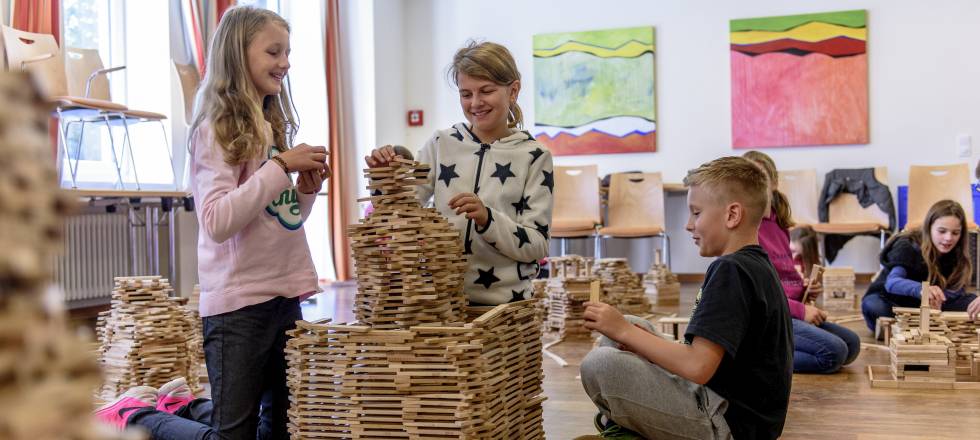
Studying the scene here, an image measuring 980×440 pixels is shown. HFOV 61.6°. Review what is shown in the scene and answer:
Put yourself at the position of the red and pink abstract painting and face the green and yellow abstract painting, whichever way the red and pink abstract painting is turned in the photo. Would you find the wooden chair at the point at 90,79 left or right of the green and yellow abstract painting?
left

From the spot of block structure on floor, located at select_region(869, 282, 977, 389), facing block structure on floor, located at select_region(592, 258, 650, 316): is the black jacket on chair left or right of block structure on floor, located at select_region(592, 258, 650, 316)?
right

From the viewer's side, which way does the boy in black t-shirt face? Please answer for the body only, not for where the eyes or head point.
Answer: to the viewer's left

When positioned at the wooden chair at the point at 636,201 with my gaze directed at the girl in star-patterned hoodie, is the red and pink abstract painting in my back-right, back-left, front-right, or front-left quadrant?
back-left

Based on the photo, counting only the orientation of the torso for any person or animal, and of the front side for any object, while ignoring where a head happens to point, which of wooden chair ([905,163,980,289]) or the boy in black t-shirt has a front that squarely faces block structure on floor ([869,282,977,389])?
the wooden chair

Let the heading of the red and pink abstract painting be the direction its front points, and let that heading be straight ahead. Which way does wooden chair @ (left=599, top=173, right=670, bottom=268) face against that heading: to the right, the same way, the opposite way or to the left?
the same way

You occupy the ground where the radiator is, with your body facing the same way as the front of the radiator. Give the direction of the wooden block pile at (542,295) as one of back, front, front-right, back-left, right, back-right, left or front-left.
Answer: front-left

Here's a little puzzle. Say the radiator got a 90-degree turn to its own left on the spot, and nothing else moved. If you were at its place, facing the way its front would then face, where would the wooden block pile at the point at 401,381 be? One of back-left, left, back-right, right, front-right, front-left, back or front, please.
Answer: right

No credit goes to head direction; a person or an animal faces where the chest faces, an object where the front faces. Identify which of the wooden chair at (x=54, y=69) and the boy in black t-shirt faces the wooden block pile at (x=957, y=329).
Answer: the wooden chair

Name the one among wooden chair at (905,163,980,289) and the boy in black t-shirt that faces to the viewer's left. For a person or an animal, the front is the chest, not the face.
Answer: the boy in black t-shirt

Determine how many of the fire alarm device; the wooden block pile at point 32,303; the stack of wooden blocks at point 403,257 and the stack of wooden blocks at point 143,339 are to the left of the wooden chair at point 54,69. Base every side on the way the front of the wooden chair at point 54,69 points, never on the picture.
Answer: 1

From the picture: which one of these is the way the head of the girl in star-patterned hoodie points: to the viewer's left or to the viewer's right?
to the viewer's left

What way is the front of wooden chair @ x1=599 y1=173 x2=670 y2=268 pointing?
toward the camera

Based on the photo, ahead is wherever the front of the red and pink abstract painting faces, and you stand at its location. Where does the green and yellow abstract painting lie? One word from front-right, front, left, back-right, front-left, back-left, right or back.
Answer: right

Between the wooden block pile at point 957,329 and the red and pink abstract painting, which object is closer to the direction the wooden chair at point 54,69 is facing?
the wooden block pile

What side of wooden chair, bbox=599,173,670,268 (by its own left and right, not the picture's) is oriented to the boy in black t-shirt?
front

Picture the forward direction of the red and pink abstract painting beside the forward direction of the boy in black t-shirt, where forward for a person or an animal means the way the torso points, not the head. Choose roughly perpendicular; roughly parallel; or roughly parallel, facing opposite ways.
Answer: roughly perpendicular

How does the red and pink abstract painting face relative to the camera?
toward the camera

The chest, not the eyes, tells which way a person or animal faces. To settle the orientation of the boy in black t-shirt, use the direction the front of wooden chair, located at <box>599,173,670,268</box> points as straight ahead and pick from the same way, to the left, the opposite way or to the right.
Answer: to the right

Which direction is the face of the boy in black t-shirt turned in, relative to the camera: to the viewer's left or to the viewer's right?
to the viewer's left

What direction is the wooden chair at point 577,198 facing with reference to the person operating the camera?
facing the viewer

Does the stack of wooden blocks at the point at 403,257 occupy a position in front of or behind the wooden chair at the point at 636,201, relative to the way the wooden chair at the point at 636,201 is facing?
in front
